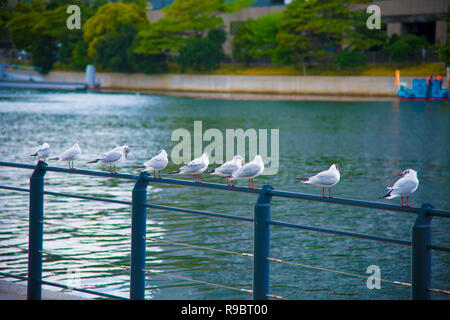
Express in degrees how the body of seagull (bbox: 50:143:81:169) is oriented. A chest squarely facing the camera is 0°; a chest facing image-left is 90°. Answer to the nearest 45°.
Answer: approximately 270°
